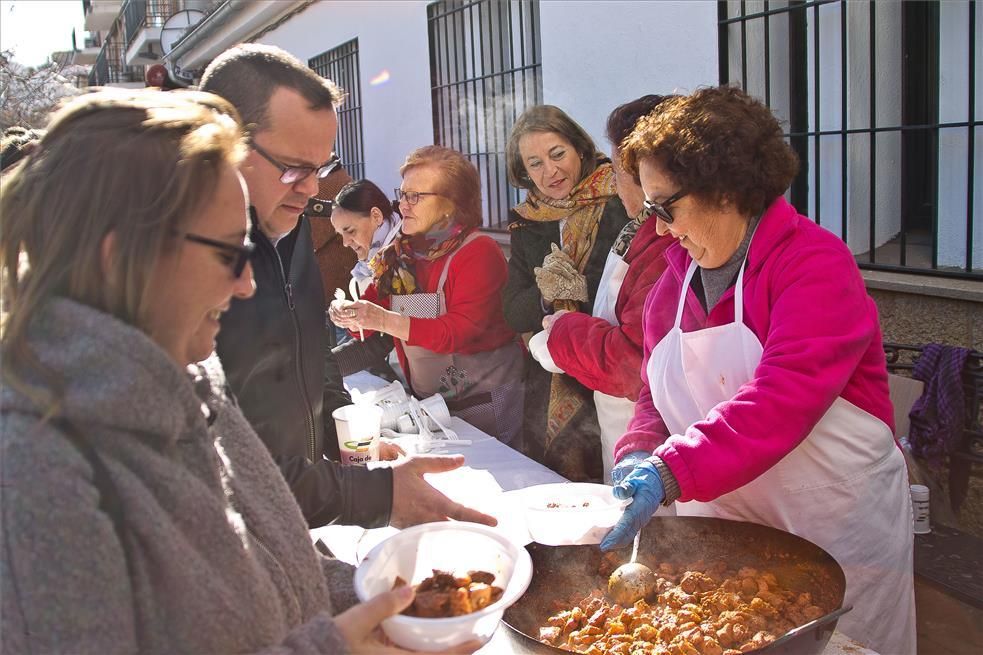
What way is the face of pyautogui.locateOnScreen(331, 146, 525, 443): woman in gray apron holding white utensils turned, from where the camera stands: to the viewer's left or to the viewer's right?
to the viewer's left

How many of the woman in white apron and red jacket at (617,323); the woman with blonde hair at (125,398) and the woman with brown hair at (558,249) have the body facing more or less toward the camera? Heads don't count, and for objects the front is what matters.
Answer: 1

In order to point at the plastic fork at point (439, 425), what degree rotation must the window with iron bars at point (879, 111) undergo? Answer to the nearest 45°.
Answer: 0° — it already faces it

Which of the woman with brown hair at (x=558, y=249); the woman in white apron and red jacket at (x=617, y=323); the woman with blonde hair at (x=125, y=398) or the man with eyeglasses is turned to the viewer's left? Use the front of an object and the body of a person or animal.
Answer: the woman in white apron and red jacket

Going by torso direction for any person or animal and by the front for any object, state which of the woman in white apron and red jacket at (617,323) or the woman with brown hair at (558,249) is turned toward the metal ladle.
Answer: the woman with brown hair

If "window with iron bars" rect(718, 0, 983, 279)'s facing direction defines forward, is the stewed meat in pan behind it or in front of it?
in front

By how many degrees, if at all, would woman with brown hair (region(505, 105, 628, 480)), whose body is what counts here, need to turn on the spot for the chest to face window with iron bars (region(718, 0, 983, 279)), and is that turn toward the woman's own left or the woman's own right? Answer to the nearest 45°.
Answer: approximately 135° to the woman's own left

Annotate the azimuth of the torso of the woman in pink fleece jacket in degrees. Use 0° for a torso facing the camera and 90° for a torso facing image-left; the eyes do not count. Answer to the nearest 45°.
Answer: approximately 45°

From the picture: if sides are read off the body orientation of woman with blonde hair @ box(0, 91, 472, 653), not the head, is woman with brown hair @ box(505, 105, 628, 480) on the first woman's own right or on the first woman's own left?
on the first woman's own left

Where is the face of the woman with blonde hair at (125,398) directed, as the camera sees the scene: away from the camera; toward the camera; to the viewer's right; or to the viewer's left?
to the viewer's right

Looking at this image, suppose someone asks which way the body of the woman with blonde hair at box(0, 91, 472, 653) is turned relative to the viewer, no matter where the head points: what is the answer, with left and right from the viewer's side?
facing to the right of the viewer
